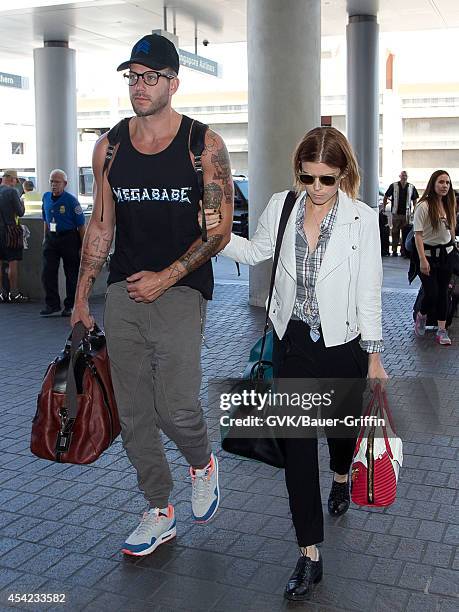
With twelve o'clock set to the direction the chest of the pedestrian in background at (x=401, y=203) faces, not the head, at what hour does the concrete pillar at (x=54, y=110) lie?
The concrete pillar is roughly at 3 o'clock from the pedestrian in background.

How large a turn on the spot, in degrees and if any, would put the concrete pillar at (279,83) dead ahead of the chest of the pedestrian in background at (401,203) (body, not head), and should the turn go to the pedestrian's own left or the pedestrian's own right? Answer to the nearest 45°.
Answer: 0° — they already face it

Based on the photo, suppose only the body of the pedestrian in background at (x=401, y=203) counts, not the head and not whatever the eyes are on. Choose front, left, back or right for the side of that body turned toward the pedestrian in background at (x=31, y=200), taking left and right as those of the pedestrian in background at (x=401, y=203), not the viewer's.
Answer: right

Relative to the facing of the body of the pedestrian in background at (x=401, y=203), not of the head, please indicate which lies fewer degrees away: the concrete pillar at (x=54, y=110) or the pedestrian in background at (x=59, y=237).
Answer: the pedestrian in background

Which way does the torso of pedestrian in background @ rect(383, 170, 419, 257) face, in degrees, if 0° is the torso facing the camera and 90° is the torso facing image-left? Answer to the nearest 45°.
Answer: approximately 0°
